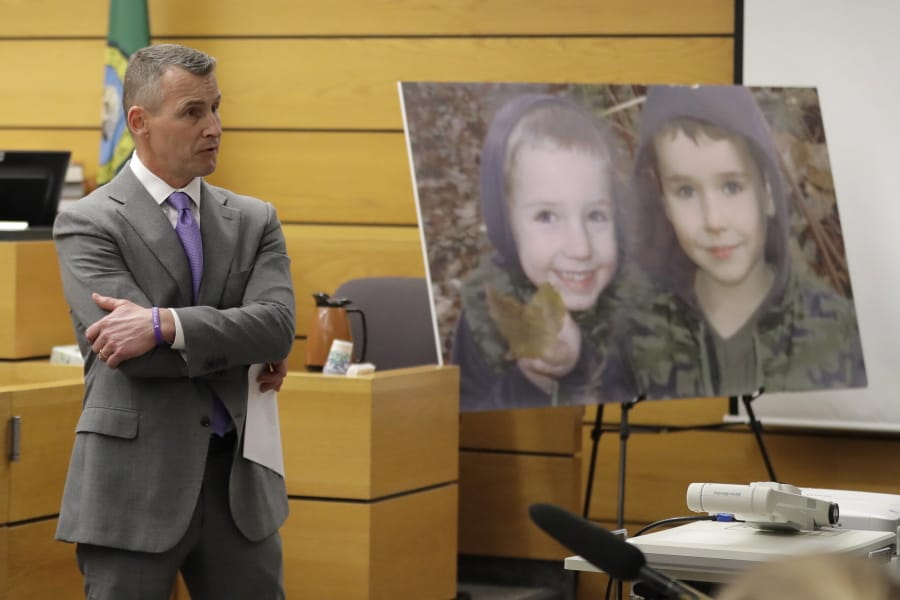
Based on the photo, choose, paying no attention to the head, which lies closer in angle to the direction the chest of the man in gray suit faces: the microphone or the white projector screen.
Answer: the microphone

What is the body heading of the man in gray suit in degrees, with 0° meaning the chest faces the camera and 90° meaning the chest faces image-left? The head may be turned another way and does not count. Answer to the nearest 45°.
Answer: approximately 315°

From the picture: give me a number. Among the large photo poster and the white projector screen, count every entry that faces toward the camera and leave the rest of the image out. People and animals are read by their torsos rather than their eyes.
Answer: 2

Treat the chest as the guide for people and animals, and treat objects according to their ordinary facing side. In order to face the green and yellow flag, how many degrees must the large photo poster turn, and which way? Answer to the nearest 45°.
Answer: approximately 90° to its right

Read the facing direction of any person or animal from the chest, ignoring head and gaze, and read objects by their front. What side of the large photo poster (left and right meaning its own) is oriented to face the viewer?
front

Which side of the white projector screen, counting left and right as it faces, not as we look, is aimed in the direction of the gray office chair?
right

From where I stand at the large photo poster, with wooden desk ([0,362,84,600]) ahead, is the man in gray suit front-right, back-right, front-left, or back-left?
front-left

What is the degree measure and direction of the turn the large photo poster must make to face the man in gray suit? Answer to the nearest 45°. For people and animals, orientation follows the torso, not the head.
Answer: approximately 45° to its right

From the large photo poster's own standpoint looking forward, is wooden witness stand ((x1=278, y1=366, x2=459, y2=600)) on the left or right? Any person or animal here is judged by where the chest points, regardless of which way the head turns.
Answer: on its right

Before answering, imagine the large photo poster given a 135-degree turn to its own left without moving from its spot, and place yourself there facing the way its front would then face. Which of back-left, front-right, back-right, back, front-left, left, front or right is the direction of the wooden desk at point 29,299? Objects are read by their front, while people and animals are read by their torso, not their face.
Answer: back-left

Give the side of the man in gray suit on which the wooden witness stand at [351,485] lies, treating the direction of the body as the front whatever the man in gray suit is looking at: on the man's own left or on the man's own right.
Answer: on the man's own left

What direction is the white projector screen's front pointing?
toward the camera

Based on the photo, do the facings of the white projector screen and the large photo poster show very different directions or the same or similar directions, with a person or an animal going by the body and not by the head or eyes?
same or similar directions

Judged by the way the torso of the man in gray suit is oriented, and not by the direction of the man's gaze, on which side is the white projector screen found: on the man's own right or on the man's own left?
on the man's own left

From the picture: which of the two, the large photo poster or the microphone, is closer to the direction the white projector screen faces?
the microphone
